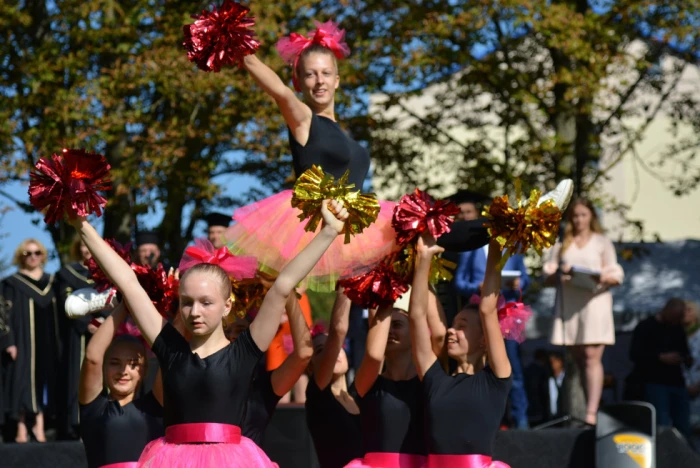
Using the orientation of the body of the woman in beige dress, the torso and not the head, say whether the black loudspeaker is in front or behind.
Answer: in front

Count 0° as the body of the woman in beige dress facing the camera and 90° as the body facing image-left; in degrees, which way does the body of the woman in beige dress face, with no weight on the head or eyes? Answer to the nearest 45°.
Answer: approximately 0°

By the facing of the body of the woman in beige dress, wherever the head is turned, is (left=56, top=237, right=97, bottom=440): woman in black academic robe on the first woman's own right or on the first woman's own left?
on the first woman's own right

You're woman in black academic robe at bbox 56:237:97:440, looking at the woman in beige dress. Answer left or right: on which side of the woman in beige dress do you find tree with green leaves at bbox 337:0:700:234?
left

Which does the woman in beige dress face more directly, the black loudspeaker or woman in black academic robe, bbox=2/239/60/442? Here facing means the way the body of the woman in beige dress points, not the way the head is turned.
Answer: the black loudspeaker

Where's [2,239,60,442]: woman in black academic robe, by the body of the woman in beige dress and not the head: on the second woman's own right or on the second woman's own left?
on the second woman's own right
